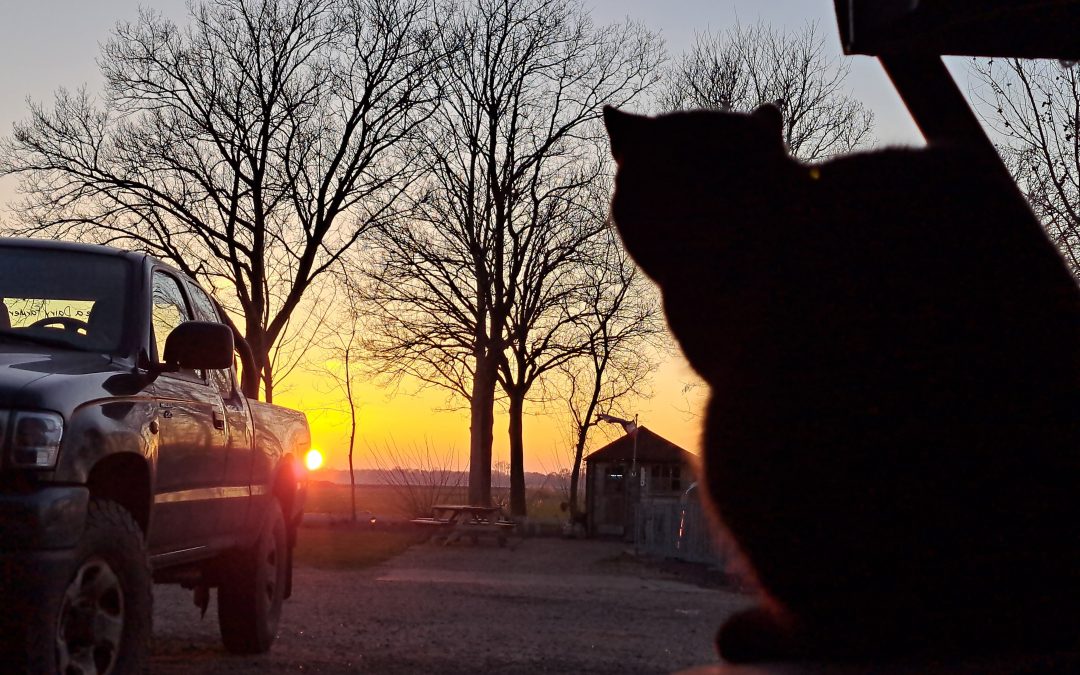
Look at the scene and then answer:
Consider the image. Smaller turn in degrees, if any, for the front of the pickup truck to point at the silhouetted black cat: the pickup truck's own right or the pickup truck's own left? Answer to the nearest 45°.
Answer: approximately 45° to the pickup truck's own left

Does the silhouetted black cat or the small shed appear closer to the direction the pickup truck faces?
the silhouetted black cat

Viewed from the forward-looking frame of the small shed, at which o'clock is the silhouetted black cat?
The silhouetted black cat is roughly at 12 o'clock from the small shed.

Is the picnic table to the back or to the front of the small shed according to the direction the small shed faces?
to the front

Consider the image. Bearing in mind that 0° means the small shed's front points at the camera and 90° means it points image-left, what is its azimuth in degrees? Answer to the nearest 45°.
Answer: approximately 0°

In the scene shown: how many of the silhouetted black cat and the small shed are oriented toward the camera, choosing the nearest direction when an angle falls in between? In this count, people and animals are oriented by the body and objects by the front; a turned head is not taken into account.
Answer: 1
